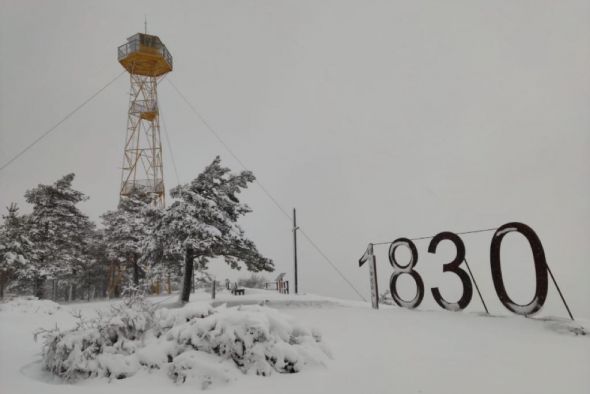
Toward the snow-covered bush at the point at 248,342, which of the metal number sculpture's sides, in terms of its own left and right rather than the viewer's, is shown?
front

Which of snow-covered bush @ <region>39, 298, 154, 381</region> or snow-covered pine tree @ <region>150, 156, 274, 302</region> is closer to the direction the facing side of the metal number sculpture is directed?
the snow-covered bush

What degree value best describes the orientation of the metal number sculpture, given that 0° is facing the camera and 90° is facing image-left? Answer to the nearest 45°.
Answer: approximately 45°

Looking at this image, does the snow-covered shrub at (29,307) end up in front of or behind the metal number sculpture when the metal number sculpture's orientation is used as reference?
in front

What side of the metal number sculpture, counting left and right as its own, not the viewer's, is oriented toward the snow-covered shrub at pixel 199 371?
front

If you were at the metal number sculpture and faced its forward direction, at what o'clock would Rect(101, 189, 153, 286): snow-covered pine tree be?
The snow-covered pine tree is roughly at 2 o'clock from the metal number sculpture.

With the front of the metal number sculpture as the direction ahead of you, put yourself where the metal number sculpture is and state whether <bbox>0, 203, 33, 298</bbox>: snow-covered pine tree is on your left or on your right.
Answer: on your right

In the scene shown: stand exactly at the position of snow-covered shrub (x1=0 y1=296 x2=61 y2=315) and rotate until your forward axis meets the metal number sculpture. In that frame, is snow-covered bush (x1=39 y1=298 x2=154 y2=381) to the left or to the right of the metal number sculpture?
right

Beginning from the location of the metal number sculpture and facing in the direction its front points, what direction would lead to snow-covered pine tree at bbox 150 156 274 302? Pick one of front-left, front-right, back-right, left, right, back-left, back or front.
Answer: front-right

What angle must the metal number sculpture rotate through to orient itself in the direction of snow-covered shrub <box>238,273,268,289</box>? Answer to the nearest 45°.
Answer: approximately 90° to its right
